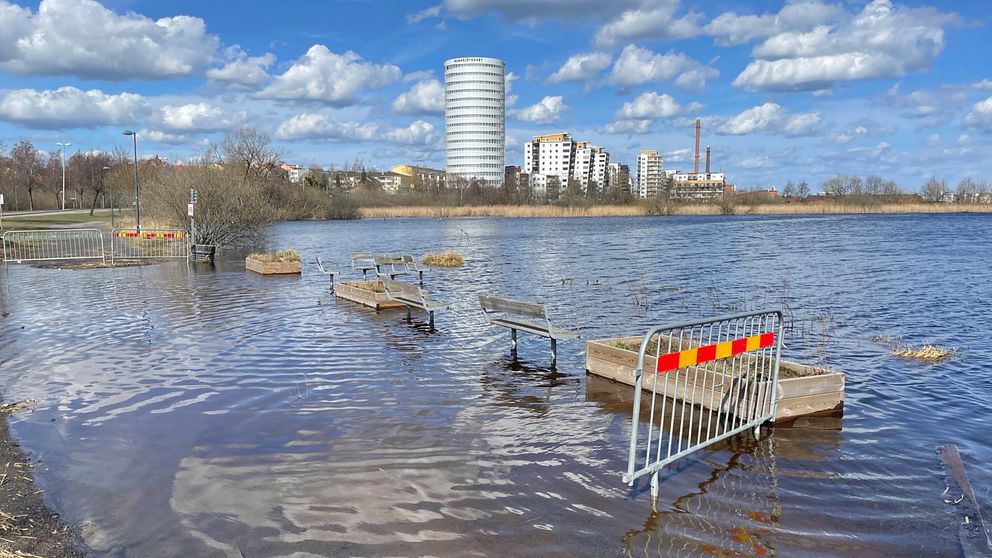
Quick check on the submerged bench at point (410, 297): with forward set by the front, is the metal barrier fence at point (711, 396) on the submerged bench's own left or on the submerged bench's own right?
on the submerged bench's own right

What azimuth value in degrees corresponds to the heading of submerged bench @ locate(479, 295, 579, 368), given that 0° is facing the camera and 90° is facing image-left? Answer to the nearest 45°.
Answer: approximately 225°

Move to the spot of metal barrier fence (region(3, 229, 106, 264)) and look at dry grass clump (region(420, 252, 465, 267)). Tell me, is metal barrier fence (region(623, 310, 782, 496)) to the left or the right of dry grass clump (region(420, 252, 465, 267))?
right

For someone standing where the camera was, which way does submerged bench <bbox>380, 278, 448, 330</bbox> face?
facing away from the viewer and to the right of the viewer

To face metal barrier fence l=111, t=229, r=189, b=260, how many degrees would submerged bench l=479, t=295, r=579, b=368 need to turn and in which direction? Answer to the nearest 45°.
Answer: approximately 90° to its left

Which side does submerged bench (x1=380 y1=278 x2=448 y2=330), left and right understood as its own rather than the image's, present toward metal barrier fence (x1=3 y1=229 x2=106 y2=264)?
left

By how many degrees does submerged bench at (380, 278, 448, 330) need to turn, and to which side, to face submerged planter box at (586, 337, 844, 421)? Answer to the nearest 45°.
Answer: approximately 90° to its right

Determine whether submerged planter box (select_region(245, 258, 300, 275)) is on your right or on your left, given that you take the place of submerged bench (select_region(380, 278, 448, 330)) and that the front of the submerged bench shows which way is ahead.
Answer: on your left

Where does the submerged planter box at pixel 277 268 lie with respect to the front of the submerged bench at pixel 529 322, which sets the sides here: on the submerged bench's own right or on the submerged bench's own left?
on the submerged bench's own left

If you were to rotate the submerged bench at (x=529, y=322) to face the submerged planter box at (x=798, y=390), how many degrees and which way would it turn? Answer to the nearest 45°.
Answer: approximately 90° to its right
